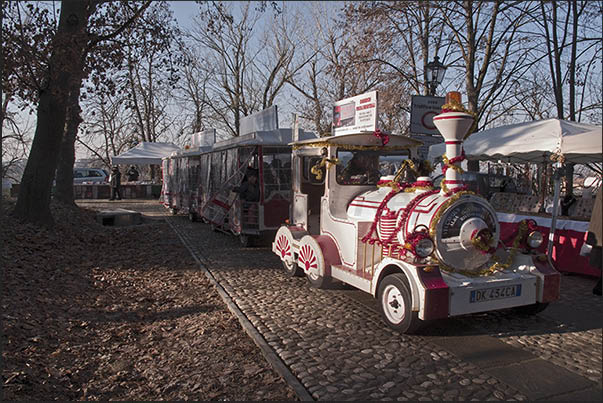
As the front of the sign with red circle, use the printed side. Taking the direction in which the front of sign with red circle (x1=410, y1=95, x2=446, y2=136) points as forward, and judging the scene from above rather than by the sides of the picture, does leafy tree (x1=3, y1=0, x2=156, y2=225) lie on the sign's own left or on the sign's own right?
on the sign's own right

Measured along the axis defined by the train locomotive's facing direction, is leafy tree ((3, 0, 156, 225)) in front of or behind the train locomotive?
behind

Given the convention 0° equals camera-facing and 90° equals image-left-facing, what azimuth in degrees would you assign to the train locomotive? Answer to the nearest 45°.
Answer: approximately 315°

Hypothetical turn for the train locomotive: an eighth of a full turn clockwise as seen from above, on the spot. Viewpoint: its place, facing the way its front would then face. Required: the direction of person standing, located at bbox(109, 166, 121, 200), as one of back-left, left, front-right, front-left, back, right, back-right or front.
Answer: back-right

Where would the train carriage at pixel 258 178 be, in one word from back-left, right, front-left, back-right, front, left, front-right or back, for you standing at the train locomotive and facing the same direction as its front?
back

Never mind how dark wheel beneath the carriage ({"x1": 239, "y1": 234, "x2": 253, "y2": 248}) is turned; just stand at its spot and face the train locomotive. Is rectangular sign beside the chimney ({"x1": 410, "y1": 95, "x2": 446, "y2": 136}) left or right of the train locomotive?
left

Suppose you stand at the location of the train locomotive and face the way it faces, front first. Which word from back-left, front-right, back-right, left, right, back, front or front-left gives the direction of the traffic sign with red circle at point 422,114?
back-left

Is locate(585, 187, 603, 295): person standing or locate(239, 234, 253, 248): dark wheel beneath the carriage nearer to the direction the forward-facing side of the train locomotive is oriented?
the person standing
